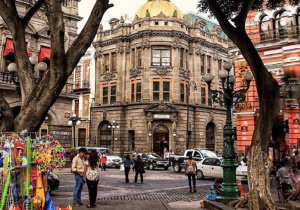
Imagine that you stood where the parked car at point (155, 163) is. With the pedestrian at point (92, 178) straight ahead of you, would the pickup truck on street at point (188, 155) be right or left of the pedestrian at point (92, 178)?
left

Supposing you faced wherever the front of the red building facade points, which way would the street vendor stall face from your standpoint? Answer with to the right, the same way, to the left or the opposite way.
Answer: to the left

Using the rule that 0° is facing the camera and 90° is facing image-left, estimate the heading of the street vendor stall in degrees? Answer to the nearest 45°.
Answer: approximately 0°

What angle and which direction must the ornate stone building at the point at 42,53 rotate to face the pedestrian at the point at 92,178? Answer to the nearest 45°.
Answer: approximately 45° to its right

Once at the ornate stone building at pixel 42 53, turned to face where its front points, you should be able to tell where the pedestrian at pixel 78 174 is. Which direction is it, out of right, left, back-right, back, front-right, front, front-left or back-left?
front-right

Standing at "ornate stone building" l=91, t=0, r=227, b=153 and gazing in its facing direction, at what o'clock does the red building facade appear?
The red building facade is roughly at 11 o'clock from the ornate stone building.

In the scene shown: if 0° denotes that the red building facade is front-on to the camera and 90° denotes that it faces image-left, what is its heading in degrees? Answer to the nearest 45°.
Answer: approximately 45°

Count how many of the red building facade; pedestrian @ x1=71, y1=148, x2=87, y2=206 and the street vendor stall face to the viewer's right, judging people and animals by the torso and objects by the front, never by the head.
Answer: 1
